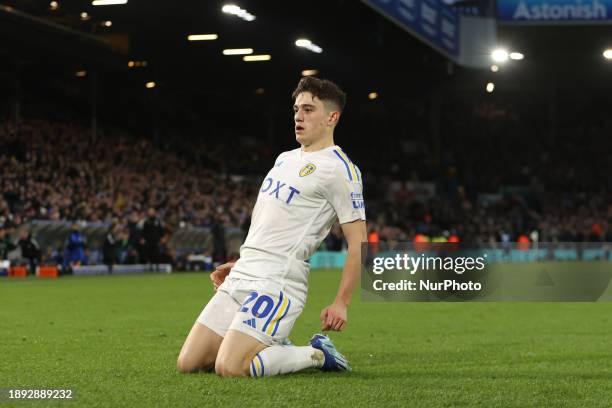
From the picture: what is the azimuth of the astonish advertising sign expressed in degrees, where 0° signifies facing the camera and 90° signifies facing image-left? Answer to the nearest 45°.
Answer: approximately 0°

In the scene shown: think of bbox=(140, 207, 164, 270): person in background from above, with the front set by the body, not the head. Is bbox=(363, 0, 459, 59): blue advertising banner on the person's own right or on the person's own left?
on the person's own left

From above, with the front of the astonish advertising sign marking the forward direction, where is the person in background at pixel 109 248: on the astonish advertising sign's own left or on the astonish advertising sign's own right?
on the astonish advertising sign's own right

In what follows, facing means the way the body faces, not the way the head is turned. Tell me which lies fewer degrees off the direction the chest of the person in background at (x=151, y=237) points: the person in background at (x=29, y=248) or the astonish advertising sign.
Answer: the person in background

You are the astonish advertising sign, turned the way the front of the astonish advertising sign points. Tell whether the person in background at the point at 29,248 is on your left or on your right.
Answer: on your right

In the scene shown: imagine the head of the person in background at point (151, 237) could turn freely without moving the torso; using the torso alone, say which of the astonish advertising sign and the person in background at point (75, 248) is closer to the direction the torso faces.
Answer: the person in background

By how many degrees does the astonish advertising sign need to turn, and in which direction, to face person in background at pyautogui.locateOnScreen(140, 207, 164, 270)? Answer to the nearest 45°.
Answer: approximately 45° to its right

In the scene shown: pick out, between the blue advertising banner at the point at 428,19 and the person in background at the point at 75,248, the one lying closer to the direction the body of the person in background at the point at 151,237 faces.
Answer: the person in background

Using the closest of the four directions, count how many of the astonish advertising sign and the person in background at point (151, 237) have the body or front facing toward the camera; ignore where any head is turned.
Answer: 2

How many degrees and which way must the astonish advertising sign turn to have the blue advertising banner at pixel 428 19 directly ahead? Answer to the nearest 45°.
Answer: approximately 45° to its right

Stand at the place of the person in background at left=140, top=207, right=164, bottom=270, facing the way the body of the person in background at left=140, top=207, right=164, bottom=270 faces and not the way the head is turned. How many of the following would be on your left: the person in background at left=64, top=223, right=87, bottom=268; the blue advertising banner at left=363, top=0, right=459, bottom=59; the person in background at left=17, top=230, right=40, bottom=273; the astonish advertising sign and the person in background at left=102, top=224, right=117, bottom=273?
2

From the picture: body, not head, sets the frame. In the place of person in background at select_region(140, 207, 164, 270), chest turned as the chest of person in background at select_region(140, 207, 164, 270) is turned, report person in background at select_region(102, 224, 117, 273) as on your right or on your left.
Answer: on your right
